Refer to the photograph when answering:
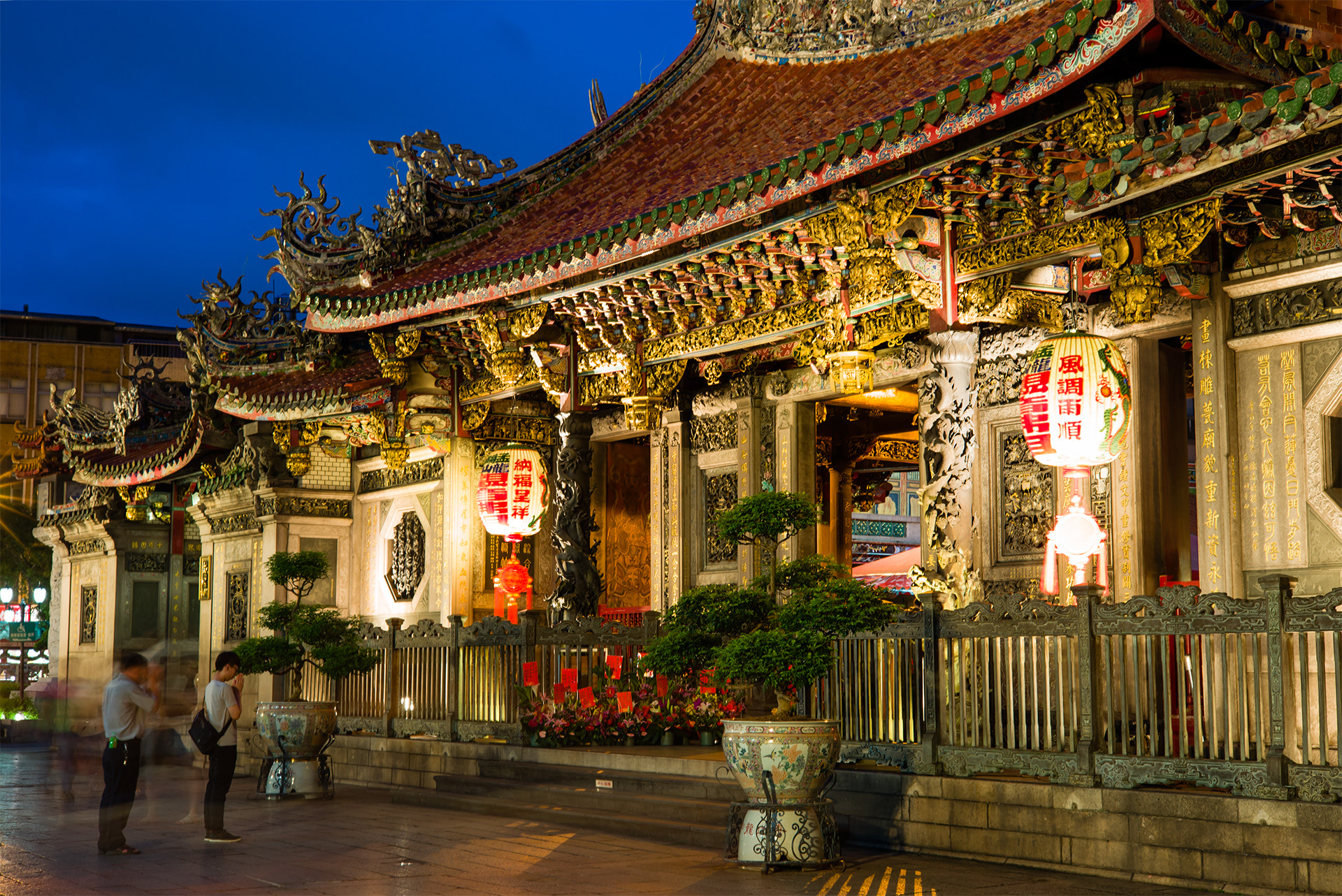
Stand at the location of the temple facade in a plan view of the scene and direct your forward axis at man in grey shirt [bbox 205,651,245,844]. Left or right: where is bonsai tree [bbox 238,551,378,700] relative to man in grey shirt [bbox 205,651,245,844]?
right

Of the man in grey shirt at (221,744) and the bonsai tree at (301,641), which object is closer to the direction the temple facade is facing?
the man in grey shirt

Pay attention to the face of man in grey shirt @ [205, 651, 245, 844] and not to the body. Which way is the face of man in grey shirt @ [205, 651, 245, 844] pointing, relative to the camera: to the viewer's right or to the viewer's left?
to the viewer's right

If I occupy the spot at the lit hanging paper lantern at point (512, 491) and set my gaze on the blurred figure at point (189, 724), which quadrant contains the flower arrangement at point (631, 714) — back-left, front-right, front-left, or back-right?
front-left

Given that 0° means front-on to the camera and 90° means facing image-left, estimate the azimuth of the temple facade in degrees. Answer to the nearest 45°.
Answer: approximately 45°

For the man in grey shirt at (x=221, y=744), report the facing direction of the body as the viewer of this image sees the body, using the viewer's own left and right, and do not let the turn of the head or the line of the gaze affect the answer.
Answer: facing to the right of the viewer

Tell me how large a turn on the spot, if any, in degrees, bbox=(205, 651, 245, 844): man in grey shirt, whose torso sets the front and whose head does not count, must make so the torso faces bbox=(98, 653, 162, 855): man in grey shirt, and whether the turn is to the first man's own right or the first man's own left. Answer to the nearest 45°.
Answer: approximately 135° to the first man's own right

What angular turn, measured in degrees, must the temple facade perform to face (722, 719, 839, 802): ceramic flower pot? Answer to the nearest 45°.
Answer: approximately 45° to its left

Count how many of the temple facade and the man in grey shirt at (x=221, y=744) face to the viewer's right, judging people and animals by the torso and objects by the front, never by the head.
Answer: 1
